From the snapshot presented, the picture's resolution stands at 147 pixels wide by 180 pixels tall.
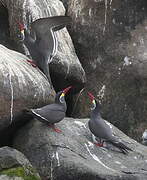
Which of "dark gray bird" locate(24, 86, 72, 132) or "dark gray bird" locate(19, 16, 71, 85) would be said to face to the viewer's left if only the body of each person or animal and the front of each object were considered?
"dark gray bird" locate(19, 16, 71, 85)

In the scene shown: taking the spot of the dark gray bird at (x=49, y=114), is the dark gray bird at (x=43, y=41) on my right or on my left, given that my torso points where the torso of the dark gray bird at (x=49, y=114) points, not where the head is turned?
on my left

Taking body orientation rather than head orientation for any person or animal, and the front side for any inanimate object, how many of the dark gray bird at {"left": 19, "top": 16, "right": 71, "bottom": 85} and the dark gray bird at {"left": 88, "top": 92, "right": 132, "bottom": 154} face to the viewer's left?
2

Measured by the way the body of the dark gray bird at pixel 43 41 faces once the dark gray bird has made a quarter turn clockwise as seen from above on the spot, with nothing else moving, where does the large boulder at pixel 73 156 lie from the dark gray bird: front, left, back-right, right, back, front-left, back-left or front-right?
back

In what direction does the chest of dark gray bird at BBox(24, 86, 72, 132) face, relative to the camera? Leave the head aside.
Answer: to the viewer's right

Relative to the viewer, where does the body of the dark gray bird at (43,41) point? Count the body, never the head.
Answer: to the viewer's left

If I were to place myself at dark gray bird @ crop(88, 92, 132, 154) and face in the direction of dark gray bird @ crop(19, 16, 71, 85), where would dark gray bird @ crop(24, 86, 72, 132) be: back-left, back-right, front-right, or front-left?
front-left

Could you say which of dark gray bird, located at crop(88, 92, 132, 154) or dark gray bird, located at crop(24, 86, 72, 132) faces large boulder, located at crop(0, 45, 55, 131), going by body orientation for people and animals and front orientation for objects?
dark gray bird, located at crop(88, 92, 132, 154)

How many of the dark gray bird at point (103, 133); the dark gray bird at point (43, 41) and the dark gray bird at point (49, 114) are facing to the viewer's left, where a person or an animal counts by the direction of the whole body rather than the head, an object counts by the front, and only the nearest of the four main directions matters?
2

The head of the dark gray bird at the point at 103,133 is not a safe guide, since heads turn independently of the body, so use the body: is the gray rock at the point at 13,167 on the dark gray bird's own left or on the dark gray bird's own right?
on the dark gray bird's own left

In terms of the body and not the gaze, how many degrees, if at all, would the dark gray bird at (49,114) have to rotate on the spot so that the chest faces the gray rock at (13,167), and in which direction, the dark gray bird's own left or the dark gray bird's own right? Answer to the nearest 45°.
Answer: approximately 90° to the dark gray bird's own right

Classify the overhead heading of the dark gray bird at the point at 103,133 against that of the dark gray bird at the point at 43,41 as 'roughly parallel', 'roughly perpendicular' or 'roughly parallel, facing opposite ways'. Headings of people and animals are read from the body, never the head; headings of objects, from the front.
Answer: roughly parallel

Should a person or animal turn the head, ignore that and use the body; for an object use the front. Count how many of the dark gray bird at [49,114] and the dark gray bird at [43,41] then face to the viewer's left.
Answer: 1

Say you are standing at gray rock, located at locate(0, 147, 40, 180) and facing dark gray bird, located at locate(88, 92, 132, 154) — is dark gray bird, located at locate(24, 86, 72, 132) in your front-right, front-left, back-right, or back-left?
front-left

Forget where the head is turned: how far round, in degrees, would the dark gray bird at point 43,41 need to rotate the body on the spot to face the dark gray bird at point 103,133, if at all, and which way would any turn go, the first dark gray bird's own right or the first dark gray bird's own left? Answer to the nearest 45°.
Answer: approximately 135° to the first dark gray bird's own left

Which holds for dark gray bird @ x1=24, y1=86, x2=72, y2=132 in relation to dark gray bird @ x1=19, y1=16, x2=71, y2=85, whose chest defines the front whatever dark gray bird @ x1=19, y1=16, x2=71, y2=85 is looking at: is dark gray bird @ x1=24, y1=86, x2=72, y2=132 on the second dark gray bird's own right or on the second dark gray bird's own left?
on the second dark gray bird's own left

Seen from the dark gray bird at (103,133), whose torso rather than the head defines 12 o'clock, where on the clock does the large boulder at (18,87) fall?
The large boulder is roughly at 12 o'clock from the dark gray bird.

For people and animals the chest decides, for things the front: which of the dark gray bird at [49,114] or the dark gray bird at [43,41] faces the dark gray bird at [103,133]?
the dark gray bird at [49,114]

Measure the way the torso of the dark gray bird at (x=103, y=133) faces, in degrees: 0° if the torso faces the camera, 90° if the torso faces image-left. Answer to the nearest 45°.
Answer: approximately 90°

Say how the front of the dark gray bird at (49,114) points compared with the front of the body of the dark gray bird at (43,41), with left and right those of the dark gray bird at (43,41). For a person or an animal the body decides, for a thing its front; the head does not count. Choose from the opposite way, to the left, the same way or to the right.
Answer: the opposite way
